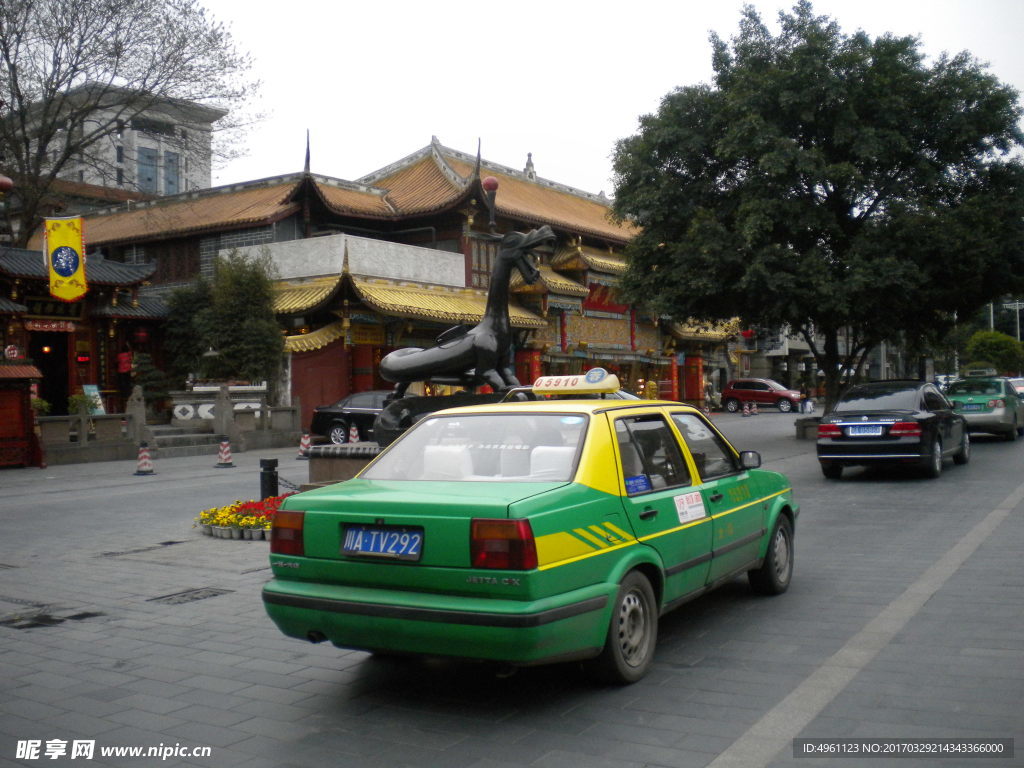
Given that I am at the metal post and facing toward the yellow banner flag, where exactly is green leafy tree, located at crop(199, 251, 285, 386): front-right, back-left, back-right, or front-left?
front-right

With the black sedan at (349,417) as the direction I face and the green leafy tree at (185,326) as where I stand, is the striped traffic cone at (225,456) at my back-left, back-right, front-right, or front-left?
front-right

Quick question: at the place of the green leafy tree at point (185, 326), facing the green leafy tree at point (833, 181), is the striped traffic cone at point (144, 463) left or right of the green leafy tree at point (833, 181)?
right

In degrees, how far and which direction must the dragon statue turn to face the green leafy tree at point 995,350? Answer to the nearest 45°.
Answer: approximately 45° to its left

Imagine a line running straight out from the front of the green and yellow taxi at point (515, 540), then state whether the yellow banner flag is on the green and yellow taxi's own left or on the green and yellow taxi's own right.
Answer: on the green and yellow taxi's own left

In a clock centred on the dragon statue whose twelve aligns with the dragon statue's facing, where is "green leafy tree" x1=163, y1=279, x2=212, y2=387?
The green leafy tree is roughly at 8 o'clock from the dragon statue.

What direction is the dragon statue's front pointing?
to the viewer's right

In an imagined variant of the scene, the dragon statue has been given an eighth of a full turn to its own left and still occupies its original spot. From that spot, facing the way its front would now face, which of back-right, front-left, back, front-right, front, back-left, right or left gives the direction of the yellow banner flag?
left

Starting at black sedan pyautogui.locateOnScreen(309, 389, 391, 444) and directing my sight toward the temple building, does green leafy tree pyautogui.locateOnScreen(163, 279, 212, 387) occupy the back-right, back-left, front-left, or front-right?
front-left

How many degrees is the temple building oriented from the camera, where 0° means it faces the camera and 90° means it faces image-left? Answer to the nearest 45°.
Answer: approximately 315°

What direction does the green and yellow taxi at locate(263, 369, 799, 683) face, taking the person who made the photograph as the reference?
facing away from the viewer and to the right of the viewer

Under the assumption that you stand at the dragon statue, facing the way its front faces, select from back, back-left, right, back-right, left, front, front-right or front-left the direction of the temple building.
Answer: left

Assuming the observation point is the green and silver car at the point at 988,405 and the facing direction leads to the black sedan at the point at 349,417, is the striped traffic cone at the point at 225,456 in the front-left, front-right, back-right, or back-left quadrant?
front-left

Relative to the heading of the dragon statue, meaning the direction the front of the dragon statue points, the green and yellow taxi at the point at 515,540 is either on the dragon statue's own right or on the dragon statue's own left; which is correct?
on the dragon statue's own right

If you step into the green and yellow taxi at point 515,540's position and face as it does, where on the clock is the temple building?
The temple building is roughly at 10 o'clock from the green and yellow taxi.
